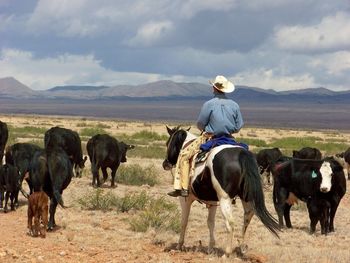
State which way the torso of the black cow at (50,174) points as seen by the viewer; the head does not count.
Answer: away from the camera

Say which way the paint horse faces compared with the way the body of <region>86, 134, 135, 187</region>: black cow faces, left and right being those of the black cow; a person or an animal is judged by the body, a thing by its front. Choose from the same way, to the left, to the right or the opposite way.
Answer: to the left

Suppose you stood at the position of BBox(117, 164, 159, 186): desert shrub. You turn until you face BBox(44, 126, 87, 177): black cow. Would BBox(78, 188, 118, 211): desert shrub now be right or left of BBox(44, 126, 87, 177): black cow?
left

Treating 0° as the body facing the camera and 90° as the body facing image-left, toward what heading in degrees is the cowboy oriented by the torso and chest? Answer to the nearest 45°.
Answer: approximately 135°

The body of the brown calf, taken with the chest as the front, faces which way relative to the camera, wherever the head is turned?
away from the camera

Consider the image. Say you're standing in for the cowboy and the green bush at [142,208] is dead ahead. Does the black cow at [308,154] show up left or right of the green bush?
right

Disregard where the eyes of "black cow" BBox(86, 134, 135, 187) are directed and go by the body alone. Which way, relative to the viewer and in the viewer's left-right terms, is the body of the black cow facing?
facing away from the viewer and to the right of the viewer
